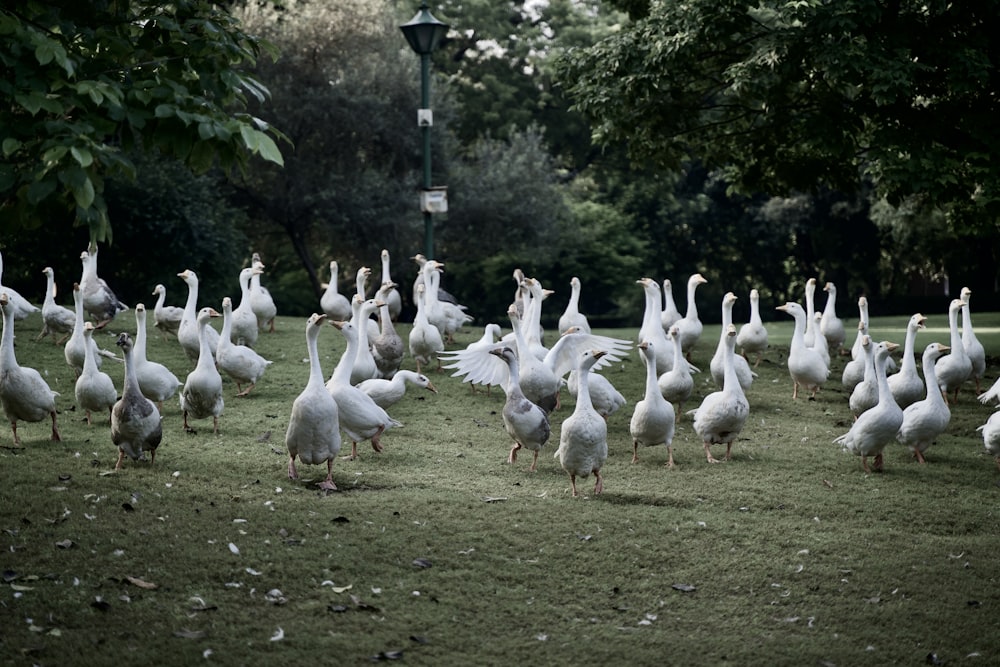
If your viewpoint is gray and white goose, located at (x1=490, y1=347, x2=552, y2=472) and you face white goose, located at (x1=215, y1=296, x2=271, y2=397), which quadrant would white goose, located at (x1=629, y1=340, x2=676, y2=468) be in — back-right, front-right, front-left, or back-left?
back-right

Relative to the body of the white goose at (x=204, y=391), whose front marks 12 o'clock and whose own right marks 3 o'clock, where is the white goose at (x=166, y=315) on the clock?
the white goose at (x=166, y=315) is roughly at 6 o'clock from the white goose at (x=204, y=391).

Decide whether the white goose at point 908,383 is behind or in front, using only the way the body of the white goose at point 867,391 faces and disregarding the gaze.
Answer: behind

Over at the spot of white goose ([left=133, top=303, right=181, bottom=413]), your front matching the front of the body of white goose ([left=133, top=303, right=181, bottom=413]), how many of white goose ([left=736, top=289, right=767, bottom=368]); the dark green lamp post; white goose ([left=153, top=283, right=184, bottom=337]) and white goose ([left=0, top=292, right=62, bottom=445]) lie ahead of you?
1

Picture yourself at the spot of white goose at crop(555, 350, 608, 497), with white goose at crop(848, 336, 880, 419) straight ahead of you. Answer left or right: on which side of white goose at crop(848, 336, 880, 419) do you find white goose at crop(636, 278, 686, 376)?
left

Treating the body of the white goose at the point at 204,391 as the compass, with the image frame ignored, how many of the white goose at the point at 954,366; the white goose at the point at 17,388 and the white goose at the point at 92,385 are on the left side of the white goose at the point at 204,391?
1
